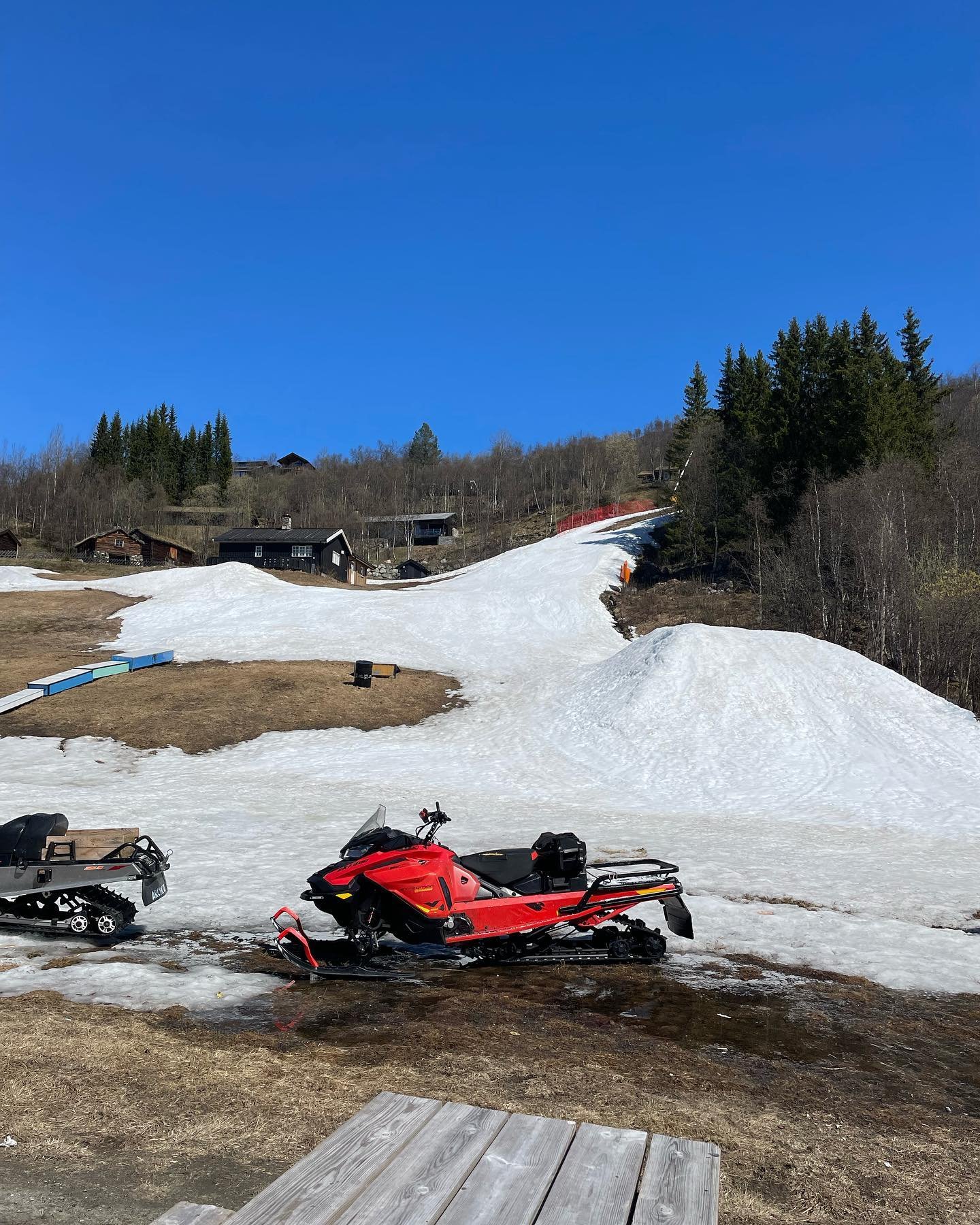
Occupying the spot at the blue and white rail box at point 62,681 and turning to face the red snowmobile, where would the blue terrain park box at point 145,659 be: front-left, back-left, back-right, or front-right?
back-left

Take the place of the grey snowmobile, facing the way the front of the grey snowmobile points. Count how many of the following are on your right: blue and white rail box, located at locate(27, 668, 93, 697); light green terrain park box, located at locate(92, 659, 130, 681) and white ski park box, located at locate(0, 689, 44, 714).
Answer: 3

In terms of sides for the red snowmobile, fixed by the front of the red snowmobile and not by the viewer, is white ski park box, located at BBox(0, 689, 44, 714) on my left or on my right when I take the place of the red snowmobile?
on my right

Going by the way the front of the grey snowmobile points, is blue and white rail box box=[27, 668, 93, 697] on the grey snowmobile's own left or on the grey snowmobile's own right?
on the grey snowmobile's own right

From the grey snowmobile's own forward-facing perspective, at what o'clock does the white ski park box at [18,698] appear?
The white ski park box is roughly at 3 o'clock from the grey snowmobile.

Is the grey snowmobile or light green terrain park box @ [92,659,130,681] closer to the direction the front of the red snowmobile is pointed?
the grey snowmobile

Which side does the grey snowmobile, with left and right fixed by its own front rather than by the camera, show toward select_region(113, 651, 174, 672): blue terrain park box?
right

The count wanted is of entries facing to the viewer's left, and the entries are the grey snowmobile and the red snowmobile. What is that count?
2

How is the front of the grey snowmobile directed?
to the viewer's left

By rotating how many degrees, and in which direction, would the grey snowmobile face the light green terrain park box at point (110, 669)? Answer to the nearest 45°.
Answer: approximately 90° to its right

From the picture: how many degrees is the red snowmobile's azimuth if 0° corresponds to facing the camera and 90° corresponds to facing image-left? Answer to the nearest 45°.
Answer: approximately 90°

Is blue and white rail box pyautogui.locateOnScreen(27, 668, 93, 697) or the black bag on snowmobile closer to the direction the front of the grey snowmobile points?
the blue and white rail box

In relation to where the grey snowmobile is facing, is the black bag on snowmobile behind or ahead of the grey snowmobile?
behind
